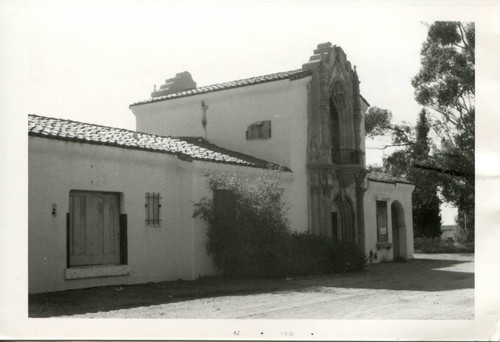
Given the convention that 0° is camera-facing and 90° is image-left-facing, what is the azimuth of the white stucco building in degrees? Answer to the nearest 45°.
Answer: approximately 315°
